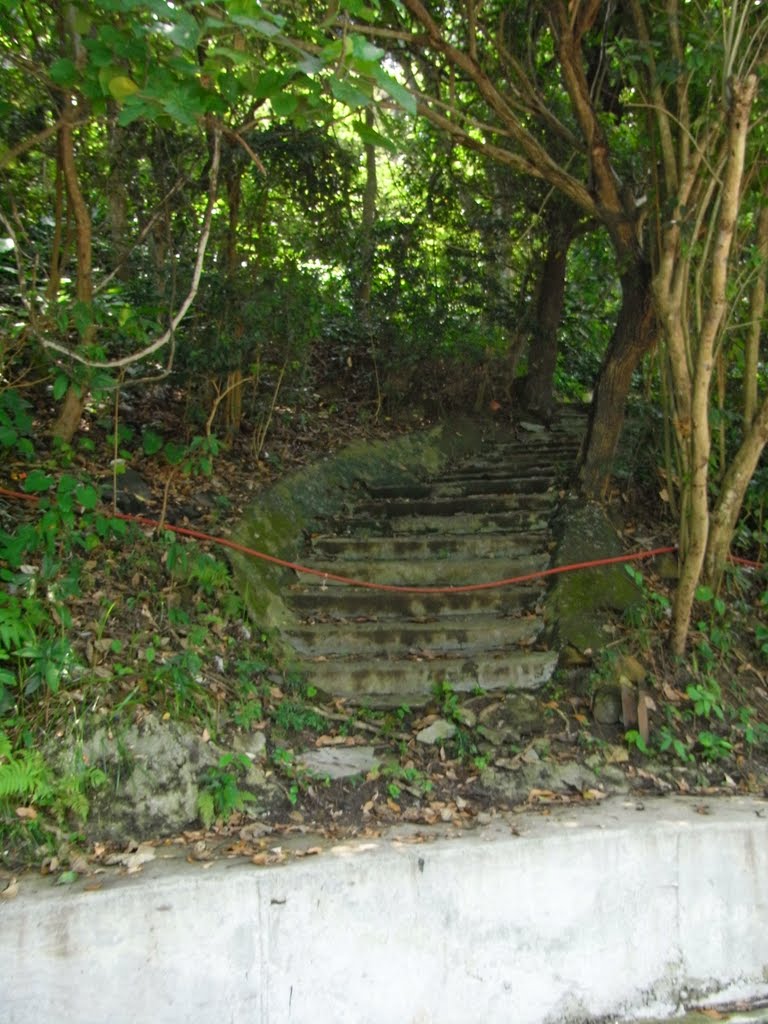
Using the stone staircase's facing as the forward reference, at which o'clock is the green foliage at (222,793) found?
The green foliage is roughly at 1 o'clock from the stone staircase.

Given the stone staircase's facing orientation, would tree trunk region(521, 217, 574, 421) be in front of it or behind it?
behind

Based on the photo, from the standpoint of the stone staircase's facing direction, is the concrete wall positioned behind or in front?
in front

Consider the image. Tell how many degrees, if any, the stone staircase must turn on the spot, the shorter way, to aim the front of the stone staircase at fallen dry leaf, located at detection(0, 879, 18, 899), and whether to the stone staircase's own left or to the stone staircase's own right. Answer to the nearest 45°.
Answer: approximately 45° to the stone staircase's own right

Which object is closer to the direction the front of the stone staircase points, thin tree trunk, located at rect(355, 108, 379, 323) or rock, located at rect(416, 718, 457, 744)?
the rock

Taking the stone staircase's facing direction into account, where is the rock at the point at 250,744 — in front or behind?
in front

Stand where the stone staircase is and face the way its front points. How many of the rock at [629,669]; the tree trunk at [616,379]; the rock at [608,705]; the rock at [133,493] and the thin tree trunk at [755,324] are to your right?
1

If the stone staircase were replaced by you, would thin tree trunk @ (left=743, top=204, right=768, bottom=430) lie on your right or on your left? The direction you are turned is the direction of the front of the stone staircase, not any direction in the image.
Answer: on your left

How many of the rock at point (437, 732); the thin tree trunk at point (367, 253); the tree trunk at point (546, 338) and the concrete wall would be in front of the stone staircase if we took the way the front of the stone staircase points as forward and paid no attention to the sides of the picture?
2

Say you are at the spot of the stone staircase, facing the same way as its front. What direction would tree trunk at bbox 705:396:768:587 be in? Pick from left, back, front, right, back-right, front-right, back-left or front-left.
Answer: left

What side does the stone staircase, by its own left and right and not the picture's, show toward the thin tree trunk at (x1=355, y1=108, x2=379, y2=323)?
back

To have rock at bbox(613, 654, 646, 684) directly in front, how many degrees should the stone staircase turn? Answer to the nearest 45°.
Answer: approximately 45° to its left

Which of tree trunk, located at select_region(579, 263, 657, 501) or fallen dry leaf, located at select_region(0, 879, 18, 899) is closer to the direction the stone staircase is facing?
the fallen dry leaf

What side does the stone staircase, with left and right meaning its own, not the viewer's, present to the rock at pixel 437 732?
front

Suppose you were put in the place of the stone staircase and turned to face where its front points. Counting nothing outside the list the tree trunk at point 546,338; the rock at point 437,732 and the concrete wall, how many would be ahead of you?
2

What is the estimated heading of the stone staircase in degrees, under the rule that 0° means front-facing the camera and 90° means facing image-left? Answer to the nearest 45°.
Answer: approximately 0°
